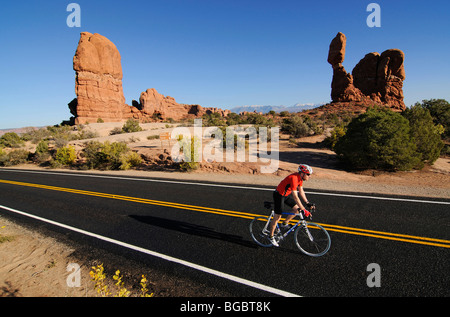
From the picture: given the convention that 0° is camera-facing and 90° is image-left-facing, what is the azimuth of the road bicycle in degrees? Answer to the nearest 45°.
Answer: approximately 270°

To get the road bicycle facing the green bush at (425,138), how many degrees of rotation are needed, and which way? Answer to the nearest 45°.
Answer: approximately 45° to its left

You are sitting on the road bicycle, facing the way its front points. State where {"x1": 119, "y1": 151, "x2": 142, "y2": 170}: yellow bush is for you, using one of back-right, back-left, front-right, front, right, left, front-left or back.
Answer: back-left

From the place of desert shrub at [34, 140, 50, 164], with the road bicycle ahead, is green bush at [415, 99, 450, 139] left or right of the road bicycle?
left

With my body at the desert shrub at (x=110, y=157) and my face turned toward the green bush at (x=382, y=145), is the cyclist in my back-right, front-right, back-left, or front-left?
front-right

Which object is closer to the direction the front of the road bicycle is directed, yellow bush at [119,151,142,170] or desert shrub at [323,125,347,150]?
the desert shrub

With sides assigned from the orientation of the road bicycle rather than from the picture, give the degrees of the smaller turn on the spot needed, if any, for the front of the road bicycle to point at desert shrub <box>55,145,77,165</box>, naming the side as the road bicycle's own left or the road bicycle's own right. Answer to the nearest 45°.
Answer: approximately 135° to the road bicycle's own left

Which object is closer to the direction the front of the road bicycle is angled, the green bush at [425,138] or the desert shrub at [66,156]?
the green bush

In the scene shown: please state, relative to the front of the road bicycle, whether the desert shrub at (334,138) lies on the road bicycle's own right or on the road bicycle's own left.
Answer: on the road bicycle's own left

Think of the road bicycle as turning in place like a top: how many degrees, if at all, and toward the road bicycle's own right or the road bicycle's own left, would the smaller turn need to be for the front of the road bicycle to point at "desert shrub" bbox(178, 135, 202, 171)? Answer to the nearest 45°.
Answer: approximately 135° to the road bicycle's own left
